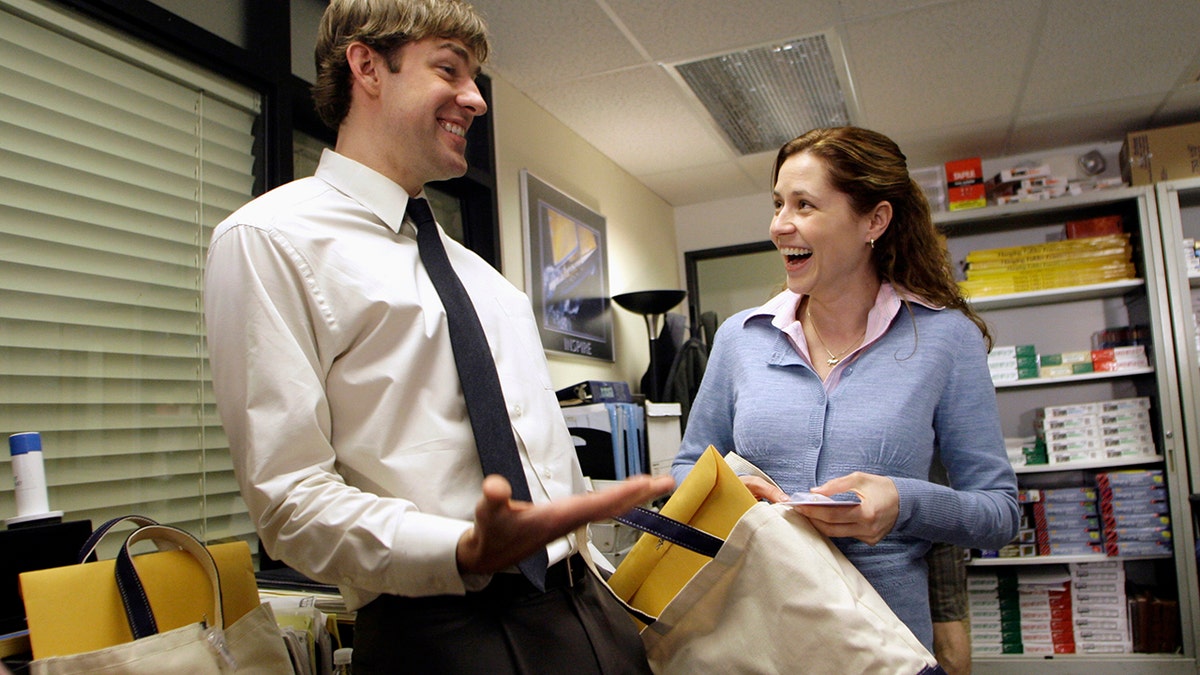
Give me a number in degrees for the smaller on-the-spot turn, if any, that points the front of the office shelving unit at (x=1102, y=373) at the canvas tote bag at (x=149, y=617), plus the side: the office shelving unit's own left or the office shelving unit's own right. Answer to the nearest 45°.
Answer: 0° — it already faces it

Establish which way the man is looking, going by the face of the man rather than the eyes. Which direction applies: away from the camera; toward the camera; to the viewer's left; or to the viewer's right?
to the viewer's right

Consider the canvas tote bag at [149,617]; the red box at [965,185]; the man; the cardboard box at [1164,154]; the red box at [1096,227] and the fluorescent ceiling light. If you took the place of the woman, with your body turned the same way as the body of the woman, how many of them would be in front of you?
2

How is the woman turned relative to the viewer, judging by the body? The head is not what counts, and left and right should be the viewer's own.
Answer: facing the viewer and to the left of the viewer

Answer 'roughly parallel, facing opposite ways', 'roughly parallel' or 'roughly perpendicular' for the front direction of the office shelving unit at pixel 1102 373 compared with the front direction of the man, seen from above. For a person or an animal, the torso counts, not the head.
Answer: roughly perpendicular

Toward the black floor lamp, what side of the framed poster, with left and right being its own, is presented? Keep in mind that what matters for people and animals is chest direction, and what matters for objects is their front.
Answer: left

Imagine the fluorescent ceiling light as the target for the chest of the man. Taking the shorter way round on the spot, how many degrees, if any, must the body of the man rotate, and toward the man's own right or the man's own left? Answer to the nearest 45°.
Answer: approximately 90° to the man's own left

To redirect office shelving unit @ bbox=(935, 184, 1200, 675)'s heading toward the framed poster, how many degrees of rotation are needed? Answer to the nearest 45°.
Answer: approximately 45° to its right

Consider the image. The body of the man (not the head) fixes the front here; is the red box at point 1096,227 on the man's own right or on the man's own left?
on the man's own left

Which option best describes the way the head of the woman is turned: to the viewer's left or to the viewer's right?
to the viewer's left

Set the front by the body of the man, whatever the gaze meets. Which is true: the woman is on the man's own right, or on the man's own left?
on the man's own left

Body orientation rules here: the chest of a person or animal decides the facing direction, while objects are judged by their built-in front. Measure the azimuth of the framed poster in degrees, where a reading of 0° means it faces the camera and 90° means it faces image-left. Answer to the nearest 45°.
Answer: approximately 315°

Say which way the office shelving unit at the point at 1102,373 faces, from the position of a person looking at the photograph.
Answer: facing the viewer
